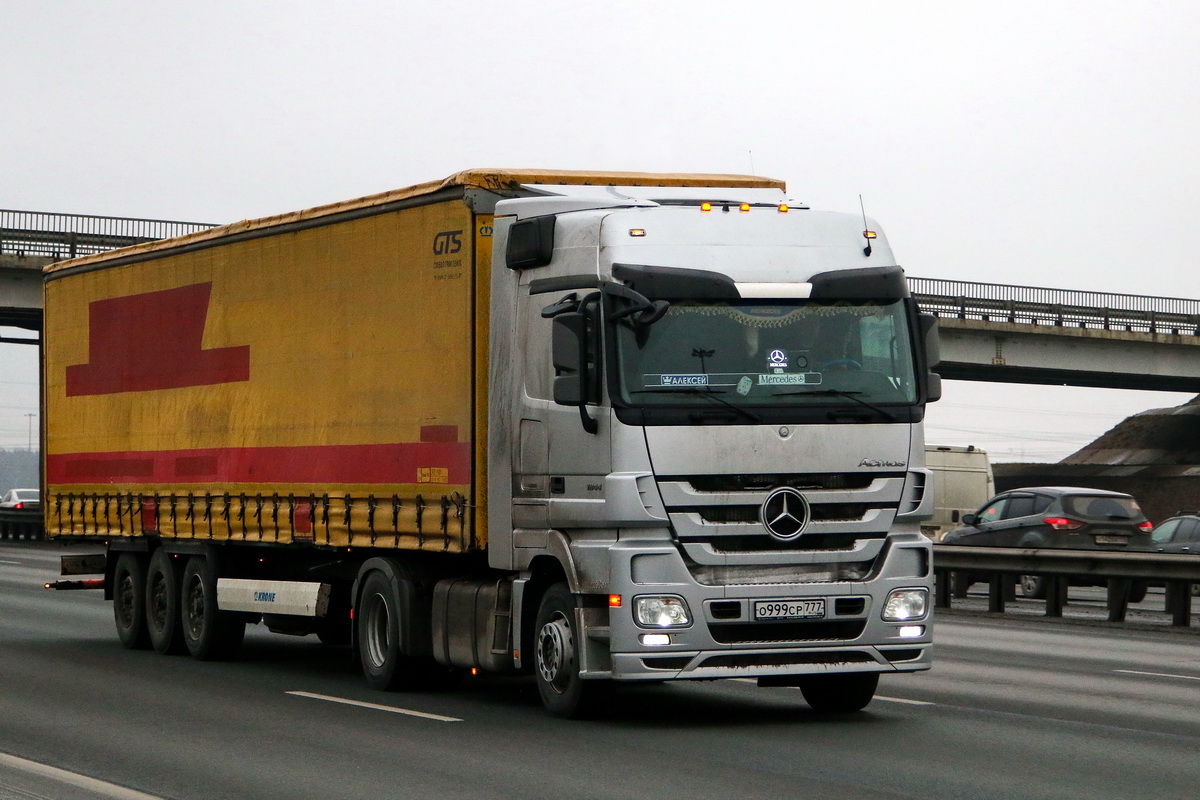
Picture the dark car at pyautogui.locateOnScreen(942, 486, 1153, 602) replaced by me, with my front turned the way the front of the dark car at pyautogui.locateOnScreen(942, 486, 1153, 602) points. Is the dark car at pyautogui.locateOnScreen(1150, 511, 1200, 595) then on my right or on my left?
on my right

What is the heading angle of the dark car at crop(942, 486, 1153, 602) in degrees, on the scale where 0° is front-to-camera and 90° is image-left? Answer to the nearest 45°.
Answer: approximately 135°

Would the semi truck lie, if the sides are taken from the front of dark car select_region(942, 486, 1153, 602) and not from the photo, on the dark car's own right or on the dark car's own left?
on the dark car's own left

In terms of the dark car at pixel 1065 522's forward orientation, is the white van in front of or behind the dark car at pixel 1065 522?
in front

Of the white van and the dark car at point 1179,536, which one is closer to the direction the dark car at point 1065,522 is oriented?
the white van

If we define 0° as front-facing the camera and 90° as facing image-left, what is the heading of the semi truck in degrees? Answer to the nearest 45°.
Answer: approximately 315°

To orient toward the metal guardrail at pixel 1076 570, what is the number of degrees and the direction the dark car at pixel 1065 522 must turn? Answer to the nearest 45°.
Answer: approximately 135° to its left

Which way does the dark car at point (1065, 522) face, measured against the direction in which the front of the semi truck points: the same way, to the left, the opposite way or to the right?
the opposite way

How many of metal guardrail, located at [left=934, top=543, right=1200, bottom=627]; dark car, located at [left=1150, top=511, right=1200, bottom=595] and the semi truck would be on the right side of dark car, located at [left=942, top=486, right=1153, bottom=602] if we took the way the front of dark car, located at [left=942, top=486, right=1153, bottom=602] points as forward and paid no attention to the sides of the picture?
1
